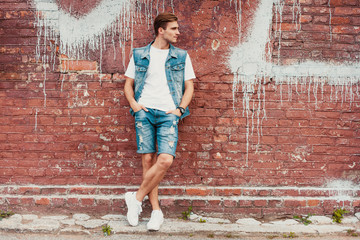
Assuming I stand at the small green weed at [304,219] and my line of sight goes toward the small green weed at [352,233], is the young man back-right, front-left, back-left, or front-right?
back-right

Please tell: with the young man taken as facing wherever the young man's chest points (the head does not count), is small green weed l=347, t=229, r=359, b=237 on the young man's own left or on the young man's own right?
on the young man's own left

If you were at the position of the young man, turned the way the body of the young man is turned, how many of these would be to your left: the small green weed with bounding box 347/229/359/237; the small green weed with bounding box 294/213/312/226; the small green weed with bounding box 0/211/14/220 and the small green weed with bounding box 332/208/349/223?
3

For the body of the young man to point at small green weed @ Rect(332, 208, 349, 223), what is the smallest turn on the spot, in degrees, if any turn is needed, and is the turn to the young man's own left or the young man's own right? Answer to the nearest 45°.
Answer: approximately 90° to the young man's own left

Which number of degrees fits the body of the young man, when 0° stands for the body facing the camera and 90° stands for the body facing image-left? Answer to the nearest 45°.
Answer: approximately 0°

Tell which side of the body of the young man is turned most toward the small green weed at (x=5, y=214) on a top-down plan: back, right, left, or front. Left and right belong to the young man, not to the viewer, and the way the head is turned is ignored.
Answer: right

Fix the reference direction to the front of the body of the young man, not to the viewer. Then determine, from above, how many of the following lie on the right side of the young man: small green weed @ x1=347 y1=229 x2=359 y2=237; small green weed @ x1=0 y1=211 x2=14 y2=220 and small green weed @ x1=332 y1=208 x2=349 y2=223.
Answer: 1

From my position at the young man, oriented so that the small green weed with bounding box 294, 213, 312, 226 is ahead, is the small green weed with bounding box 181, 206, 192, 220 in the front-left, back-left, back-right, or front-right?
front-left

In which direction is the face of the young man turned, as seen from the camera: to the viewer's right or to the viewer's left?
to the viewer's right

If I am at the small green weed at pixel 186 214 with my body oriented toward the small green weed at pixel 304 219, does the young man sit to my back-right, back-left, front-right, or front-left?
back-right
